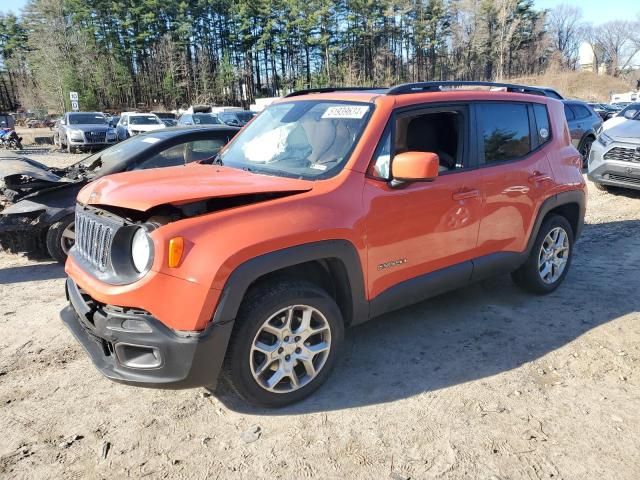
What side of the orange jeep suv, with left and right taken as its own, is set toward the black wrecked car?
right

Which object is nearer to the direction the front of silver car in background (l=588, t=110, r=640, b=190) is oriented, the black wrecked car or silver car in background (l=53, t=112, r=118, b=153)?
the black wrecked car

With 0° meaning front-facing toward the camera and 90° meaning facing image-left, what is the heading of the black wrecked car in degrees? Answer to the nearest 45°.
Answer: approximately 45°

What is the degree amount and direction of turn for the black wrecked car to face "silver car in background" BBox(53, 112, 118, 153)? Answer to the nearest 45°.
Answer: approximately 135° to its right

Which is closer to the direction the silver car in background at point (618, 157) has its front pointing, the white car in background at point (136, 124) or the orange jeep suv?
the orange jeep suv

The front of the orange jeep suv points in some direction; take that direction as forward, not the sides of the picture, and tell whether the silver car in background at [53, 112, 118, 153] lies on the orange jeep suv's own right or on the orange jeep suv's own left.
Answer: on the orange jeep suv's own right

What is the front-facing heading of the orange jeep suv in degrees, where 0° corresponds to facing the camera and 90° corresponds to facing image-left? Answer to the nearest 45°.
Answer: approximately 45°

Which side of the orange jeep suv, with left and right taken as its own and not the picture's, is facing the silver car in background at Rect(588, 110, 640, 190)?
back

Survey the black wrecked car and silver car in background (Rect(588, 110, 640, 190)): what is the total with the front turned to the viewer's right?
0

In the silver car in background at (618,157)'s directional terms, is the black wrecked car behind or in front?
in front

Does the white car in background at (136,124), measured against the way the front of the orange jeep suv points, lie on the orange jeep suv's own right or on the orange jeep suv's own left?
on the orange jeep suv's own right
